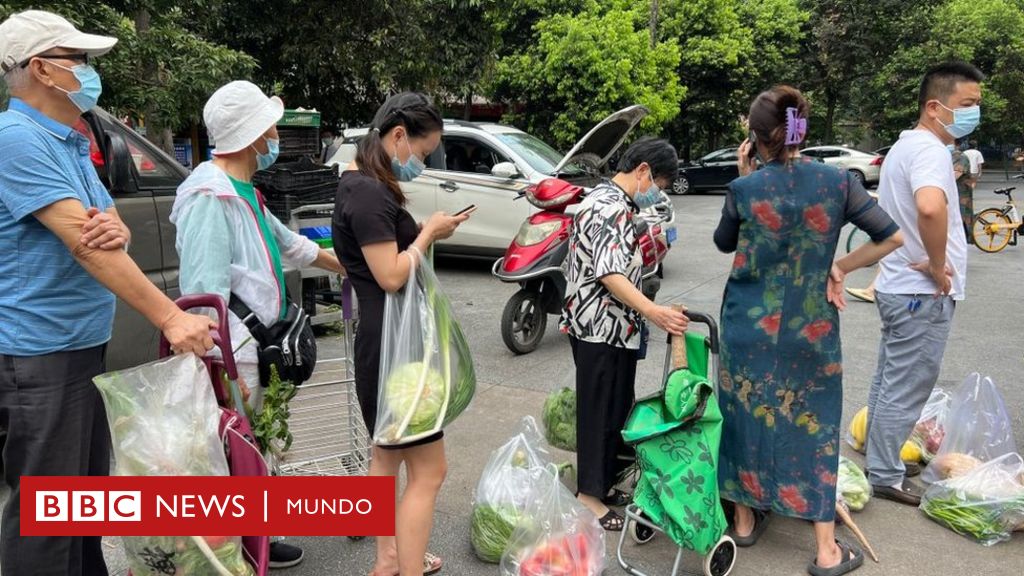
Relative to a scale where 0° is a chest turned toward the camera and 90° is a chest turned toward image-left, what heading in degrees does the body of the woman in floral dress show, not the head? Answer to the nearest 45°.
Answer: approximately 180°

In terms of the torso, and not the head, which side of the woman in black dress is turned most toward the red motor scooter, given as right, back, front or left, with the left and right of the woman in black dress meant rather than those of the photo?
left

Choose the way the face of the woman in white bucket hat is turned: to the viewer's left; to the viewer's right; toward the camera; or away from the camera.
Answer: to the viewer's right

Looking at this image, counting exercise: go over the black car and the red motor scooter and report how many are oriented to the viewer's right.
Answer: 0

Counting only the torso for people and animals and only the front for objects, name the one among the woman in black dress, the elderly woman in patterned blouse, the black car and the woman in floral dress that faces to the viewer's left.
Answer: the black car

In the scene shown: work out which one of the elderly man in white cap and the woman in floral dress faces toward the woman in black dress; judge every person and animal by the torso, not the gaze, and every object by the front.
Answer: the elderly man in white cap

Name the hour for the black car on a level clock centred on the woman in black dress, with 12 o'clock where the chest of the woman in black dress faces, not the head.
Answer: The black car is roughly at 10 o'clock from the woman in black dress.

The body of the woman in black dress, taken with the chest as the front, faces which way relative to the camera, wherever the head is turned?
to the viewer's right

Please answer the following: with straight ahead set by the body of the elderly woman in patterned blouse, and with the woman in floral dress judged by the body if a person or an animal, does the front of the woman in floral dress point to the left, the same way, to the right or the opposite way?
to the left

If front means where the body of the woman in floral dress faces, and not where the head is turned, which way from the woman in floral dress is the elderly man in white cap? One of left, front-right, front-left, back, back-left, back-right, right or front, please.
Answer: back-left

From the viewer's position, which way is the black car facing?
facing to the left of the viewer

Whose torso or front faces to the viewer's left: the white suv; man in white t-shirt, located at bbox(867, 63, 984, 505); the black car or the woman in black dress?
the black car

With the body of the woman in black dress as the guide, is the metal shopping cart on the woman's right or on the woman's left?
on the woman's left

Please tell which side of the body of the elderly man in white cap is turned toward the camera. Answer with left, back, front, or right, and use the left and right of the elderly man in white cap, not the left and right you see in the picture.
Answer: right

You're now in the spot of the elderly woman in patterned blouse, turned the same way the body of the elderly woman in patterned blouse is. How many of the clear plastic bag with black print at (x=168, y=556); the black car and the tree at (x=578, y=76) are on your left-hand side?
2

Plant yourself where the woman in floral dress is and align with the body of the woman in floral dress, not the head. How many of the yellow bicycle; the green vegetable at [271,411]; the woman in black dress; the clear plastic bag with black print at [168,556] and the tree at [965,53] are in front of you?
2

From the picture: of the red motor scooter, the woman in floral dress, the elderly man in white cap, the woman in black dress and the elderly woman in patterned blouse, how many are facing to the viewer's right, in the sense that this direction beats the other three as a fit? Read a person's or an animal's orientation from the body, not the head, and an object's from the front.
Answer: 3
